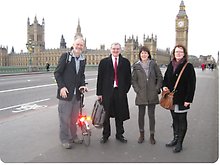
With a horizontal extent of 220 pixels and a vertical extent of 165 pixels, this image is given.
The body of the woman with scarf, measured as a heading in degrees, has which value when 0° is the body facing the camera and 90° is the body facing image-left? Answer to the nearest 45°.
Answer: approximately 0°

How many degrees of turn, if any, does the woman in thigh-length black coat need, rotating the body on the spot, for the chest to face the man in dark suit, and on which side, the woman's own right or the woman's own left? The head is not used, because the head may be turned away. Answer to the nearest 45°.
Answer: approximately 45° to the woman's own right

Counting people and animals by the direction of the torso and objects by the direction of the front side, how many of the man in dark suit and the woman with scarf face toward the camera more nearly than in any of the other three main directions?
2

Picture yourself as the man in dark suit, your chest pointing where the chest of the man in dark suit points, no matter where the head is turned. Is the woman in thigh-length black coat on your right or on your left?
on your left
